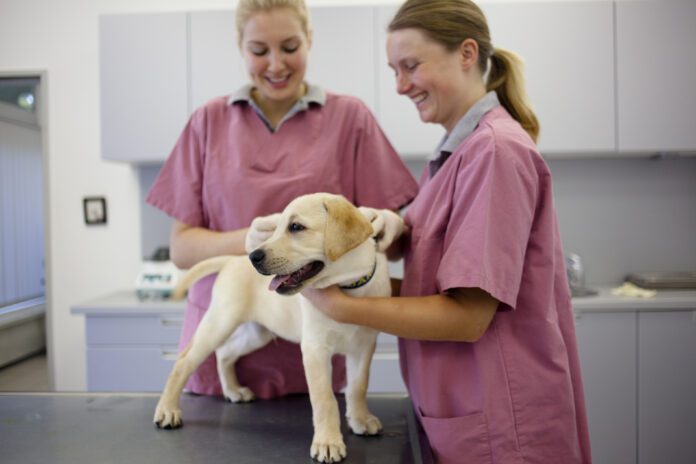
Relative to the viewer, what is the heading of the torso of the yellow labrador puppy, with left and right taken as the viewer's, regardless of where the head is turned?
facing the viewer and to the right of the viewer

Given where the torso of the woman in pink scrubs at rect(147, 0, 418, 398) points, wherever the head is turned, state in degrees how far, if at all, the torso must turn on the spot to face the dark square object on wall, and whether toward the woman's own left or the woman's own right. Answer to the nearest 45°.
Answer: approximately 135° to the woman's own right

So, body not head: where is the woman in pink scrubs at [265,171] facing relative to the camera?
toward the camera

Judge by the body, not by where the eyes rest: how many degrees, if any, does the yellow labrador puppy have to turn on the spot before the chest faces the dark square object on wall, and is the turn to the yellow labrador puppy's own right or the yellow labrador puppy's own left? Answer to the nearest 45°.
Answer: approximately 180°

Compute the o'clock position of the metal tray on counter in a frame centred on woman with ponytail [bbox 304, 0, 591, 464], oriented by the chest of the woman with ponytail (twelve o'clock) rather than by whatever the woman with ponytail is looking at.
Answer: The metal tray on counter is roughly at 4 o'clock from the woman with ponytail.

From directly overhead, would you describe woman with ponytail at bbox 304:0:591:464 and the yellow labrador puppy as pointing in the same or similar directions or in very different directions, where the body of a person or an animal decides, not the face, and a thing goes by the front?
very different directions

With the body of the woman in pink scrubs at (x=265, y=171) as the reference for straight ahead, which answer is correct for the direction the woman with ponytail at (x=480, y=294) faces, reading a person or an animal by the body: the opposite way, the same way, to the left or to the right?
to the right

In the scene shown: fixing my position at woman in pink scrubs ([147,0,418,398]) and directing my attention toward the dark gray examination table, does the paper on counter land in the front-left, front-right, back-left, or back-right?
back-left

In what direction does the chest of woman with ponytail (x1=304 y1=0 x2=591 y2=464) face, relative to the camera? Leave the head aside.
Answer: to the viewer's left

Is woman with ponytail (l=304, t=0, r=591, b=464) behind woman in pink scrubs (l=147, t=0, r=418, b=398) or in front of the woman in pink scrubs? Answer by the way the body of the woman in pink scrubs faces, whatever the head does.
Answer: in front

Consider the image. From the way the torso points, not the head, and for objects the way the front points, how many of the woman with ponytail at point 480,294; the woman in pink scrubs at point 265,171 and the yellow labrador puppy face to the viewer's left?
1

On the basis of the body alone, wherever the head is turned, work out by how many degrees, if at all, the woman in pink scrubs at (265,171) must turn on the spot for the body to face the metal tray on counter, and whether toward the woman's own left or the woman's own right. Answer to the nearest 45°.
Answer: approximately 135° to the woman's own left

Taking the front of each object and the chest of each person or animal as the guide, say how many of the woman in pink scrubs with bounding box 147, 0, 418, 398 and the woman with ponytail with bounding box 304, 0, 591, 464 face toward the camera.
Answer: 1

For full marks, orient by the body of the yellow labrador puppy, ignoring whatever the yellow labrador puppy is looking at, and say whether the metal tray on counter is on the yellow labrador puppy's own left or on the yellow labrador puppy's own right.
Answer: on the yellow labrador puppy's own left

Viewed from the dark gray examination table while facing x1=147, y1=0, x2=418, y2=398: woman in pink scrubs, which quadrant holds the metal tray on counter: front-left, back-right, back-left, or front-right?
front-right
